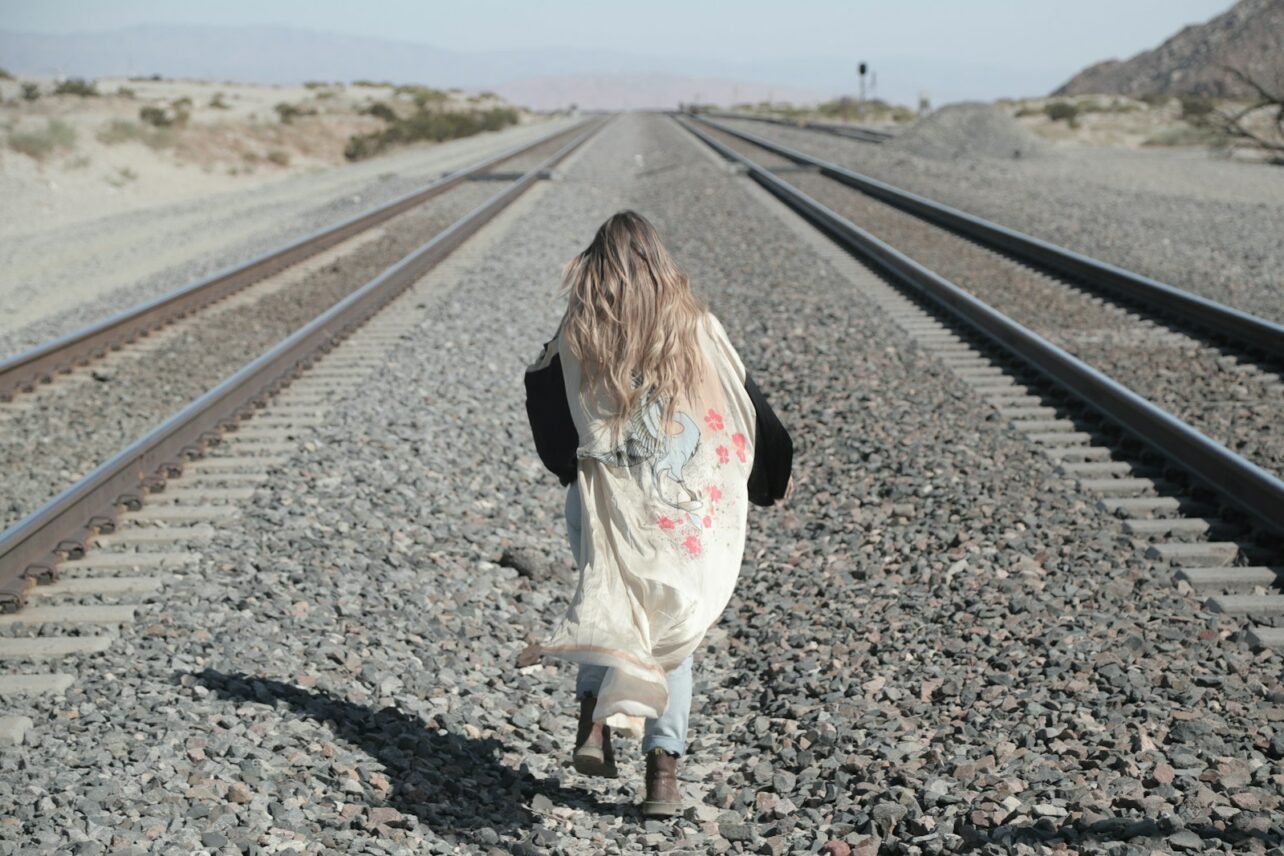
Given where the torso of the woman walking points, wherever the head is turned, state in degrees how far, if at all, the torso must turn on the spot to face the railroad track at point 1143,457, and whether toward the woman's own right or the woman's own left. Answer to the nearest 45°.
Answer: approximately 45° to the woman's own right

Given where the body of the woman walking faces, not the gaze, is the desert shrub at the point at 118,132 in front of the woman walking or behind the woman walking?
in front

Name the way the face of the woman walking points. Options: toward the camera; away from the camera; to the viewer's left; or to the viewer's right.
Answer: away from the camera

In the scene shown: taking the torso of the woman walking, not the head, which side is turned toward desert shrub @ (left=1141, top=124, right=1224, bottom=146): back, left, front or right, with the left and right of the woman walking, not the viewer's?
front

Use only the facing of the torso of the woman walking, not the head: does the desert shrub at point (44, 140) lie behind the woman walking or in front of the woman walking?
in front

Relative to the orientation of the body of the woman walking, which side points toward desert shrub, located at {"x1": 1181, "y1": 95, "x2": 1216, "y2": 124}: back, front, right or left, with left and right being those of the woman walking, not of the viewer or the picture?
front

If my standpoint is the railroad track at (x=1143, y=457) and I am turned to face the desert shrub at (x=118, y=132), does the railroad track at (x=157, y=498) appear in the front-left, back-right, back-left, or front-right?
front-left

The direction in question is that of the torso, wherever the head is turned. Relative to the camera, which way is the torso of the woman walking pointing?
away from the camera
